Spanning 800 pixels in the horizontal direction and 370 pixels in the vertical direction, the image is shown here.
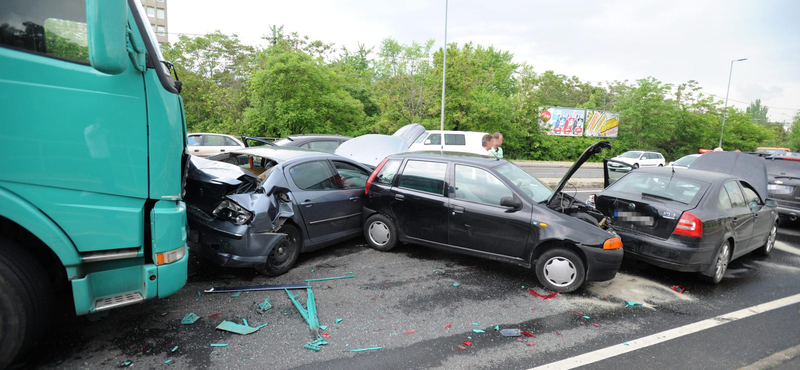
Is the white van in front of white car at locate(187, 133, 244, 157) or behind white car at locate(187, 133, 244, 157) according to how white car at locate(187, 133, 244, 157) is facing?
behind

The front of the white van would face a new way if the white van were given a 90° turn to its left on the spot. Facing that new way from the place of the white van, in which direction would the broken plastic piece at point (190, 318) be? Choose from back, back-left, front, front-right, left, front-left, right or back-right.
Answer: front

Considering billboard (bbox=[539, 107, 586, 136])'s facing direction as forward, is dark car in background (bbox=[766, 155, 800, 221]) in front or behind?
in front

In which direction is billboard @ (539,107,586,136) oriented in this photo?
toward the camera

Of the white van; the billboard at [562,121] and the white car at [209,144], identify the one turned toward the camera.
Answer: the billboard

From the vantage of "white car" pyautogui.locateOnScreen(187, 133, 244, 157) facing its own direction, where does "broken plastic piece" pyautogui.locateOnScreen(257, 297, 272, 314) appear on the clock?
The broken plastic piece is roughly at 9 o'clock from the white car.

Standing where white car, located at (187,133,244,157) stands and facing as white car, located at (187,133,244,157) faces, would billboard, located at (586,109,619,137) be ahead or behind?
behind

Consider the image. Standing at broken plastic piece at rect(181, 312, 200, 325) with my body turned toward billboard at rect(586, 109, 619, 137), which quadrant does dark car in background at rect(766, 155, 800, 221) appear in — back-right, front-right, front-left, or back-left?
front-right

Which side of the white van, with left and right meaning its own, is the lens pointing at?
left

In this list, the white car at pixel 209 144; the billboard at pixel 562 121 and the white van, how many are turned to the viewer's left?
2

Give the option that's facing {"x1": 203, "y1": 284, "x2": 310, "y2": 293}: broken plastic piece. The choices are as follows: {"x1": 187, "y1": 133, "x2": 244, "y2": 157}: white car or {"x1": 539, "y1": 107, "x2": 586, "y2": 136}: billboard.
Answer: the billboard

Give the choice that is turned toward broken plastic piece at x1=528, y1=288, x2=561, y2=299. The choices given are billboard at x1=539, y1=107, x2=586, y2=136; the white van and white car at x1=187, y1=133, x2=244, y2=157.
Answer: the billboard

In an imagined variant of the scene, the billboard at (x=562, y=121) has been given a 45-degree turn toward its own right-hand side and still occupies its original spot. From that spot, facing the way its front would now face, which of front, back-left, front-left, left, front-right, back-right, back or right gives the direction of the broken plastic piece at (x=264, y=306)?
front-left
